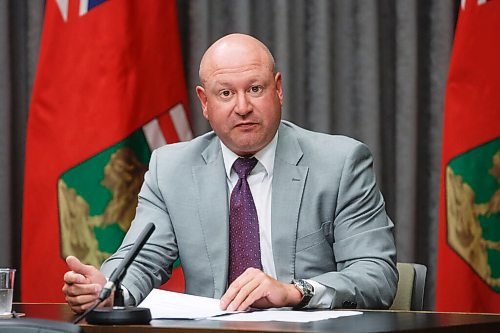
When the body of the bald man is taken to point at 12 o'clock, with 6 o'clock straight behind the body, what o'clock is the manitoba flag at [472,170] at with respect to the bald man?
The manitoba flag is roughly at 8 o'clock from the bald man.

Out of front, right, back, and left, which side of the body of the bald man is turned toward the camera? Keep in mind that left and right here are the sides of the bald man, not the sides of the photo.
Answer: front

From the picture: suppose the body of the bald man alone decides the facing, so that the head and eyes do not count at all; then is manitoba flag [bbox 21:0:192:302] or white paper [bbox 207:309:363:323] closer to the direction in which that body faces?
the white paper

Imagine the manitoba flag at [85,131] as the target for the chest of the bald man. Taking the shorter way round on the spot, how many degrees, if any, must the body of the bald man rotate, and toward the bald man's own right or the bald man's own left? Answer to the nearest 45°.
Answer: approximately 135° to the bald man's own right

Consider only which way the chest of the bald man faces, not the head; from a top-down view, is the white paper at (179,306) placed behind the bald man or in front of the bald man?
in front

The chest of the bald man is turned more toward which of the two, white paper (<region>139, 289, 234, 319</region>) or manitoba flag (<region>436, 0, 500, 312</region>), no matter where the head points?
the white paper

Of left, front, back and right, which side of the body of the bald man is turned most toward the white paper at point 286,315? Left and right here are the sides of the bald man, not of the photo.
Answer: front
